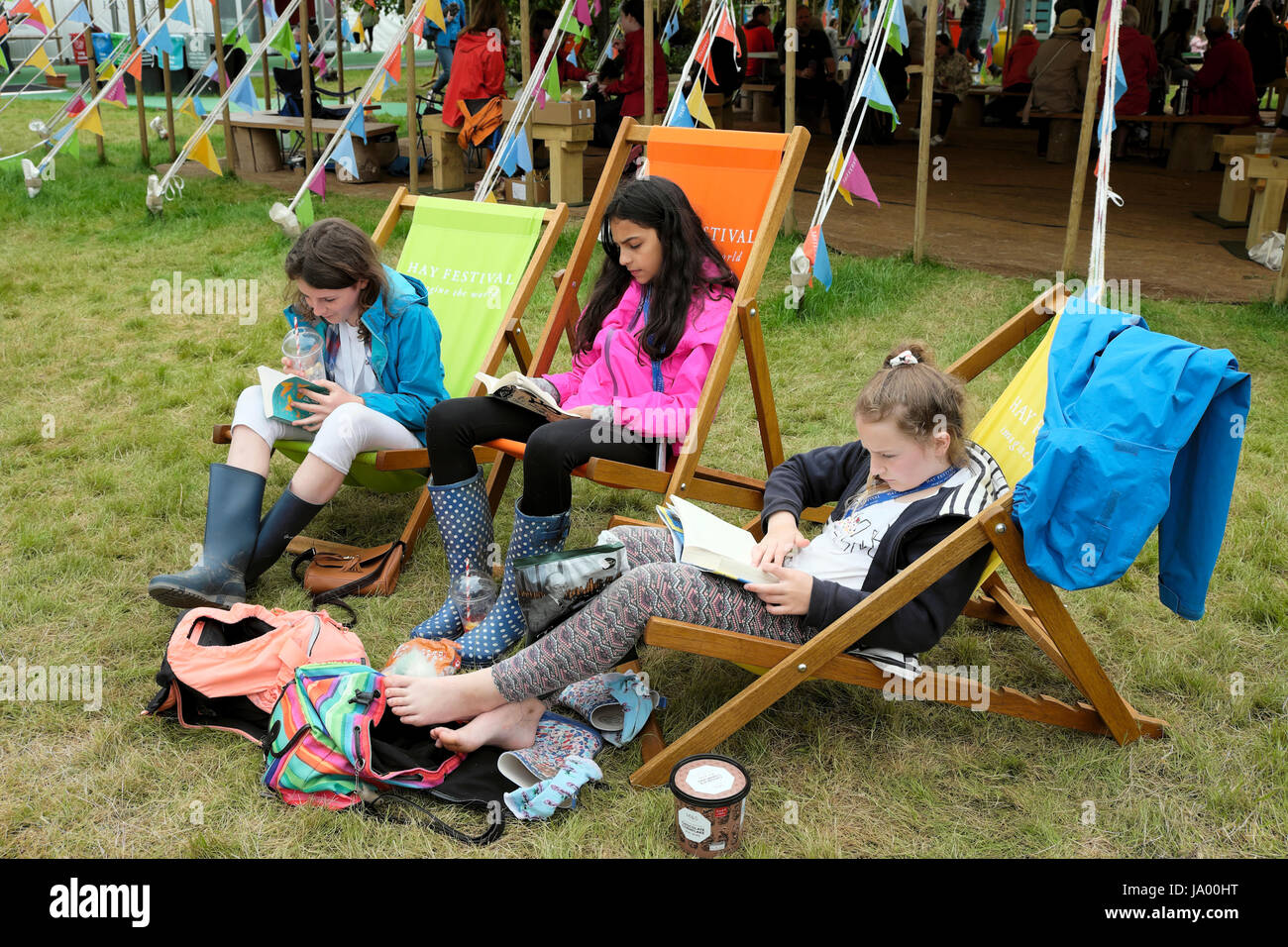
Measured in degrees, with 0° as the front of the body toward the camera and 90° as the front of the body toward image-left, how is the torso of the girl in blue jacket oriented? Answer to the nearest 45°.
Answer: approximately 45°

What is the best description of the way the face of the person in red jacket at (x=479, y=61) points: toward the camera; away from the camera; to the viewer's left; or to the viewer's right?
away from the camera

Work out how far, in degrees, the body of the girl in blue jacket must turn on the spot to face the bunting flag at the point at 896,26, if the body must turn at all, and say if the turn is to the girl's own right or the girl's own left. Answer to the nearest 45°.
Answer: approximately 180°

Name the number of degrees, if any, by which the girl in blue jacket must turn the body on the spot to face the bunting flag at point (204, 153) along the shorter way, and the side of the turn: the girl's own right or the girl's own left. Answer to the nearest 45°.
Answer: approximately 135° to the girl's own right

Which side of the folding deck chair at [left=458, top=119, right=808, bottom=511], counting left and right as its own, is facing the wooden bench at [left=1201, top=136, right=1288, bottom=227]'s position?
back

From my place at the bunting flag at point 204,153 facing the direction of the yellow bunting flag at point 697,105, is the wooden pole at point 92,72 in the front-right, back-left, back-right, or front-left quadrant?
back-left

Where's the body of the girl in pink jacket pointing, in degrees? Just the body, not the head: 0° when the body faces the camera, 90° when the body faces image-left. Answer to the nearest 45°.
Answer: approximately 45°

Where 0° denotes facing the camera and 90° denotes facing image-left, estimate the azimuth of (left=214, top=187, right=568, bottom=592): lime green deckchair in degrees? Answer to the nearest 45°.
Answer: approximately 45°

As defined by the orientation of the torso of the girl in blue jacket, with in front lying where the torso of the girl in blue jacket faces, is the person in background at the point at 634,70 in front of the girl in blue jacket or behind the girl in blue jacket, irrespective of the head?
behind
